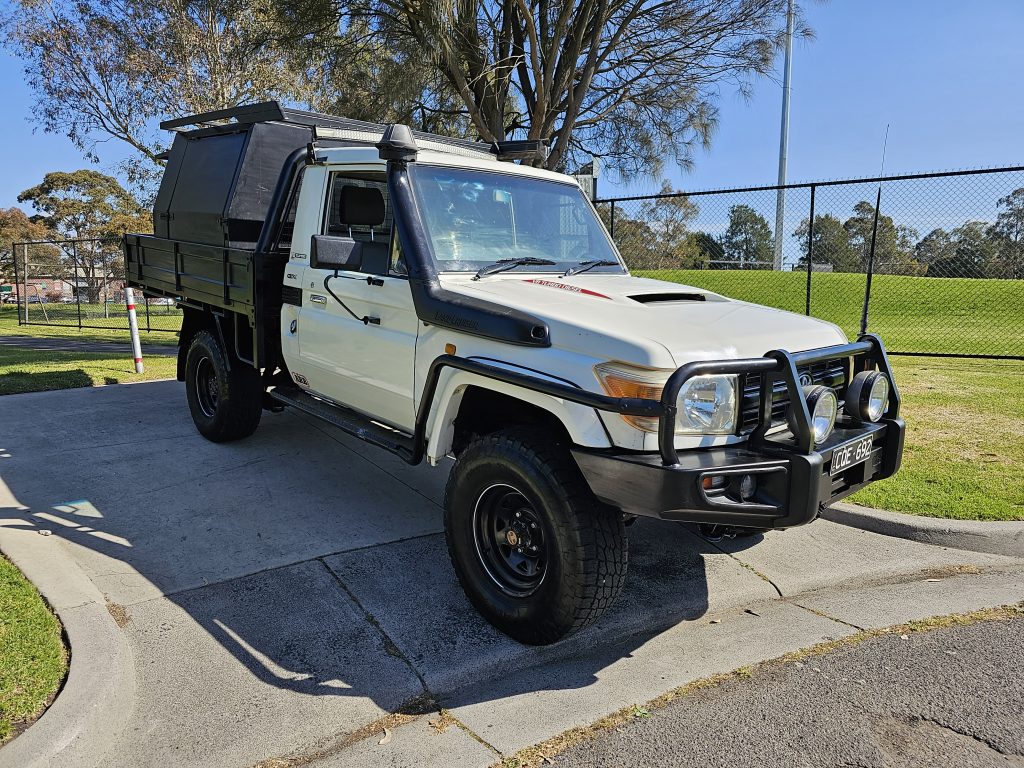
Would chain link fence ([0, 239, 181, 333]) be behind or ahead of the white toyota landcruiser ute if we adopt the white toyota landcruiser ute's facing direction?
behind

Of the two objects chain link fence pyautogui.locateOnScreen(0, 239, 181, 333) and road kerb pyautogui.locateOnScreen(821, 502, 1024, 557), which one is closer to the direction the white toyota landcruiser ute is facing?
the road kerb

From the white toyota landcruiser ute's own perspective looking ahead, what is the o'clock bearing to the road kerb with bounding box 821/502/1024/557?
The road kerb is roughly at 10 o'clock from the white toyota landcruiser ute.

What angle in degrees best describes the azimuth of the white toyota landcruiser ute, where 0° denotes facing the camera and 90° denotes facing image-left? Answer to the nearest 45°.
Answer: approximately 315°
